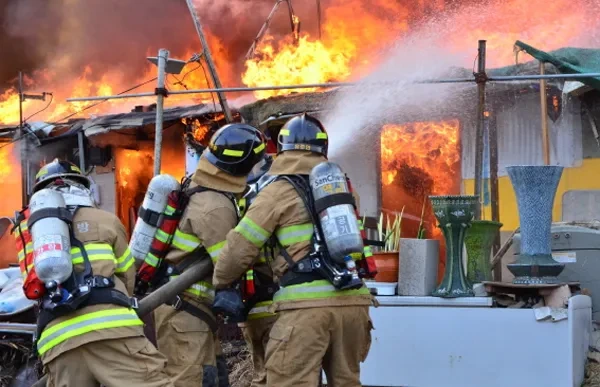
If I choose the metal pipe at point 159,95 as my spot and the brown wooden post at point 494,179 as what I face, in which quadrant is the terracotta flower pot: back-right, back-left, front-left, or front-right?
front-right

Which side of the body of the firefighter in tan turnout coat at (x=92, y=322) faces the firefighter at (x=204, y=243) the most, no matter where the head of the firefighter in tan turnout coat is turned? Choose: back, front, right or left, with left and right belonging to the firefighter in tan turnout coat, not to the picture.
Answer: front

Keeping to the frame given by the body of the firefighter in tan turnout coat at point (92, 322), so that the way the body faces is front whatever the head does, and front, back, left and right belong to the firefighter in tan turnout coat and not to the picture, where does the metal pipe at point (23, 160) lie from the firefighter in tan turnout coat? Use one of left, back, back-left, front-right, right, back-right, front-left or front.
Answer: front-left

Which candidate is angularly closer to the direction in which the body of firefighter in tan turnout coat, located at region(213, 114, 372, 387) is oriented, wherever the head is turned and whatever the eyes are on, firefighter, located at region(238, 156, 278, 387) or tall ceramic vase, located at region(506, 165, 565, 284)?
the firefighter

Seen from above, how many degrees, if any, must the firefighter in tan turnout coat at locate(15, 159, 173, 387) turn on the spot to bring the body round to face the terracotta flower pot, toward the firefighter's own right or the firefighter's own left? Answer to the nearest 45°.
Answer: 0° — they already face it

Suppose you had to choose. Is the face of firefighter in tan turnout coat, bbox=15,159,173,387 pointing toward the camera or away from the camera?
away from the camera

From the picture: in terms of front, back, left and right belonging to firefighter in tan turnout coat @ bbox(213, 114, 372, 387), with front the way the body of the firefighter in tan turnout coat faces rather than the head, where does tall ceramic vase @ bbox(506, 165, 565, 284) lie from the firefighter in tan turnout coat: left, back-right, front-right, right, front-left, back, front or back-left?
right

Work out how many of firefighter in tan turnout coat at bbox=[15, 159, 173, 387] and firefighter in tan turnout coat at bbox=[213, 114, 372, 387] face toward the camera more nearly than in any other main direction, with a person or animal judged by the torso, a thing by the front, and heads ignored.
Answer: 0

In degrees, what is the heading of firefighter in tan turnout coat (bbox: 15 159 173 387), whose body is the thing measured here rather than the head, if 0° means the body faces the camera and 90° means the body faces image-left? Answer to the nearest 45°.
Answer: approximately 225°

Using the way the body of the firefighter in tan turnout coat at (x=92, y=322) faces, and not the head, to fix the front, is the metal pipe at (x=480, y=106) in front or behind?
in front

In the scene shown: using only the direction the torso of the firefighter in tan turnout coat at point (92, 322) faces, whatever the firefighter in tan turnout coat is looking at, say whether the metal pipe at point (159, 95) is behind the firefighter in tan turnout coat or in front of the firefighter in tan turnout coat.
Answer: in front

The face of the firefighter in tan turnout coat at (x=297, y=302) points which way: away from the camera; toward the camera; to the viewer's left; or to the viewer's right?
away from the camera
